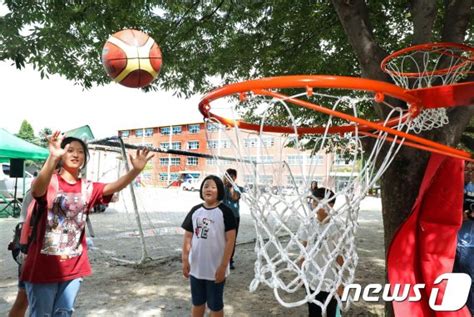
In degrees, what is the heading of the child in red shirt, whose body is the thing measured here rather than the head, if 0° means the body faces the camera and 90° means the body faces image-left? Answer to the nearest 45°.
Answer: approximately 315°

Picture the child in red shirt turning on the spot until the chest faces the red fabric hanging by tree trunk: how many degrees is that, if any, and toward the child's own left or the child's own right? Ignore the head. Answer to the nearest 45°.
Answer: approximately 45° to the child's own left

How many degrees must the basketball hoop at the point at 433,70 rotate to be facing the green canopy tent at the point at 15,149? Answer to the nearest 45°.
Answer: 0° — it already faces it

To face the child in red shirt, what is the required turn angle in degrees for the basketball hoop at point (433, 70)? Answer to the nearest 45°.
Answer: approximately 45° to its left

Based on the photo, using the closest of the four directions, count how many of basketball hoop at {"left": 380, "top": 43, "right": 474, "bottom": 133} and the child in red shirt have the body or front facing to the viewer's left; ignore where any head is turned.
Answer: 1

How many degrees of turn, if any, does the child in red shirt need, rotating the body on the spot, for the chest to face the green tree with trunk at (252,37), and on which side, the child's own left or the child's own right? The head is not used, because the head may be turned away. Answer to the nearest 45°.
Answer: approximately 90° to the child's own left

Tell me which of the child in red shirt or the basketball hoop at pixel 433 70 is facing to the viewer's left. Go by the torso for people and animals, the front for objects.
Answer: the basketball hoop

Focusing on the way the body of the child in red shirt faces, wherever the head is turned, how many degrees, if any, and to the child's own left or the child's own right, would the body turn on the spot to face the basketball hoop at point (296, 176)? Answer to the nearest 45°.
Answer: approximately 45° to the child's own left

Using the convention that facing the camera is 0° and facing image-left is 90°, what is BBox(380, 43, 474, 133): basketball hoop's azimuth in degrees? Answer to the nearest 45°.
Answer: approximately 90°

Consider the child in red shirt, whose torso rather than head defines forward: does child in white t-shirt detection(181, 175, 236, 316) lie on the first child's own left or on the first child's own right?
on the first child's own left

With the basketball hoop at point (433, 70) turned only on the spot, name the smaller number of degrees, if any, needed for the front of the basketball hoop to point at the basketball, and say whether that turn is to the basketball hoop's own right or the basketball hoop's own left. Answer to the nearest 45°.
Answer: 0° — it already faces it
